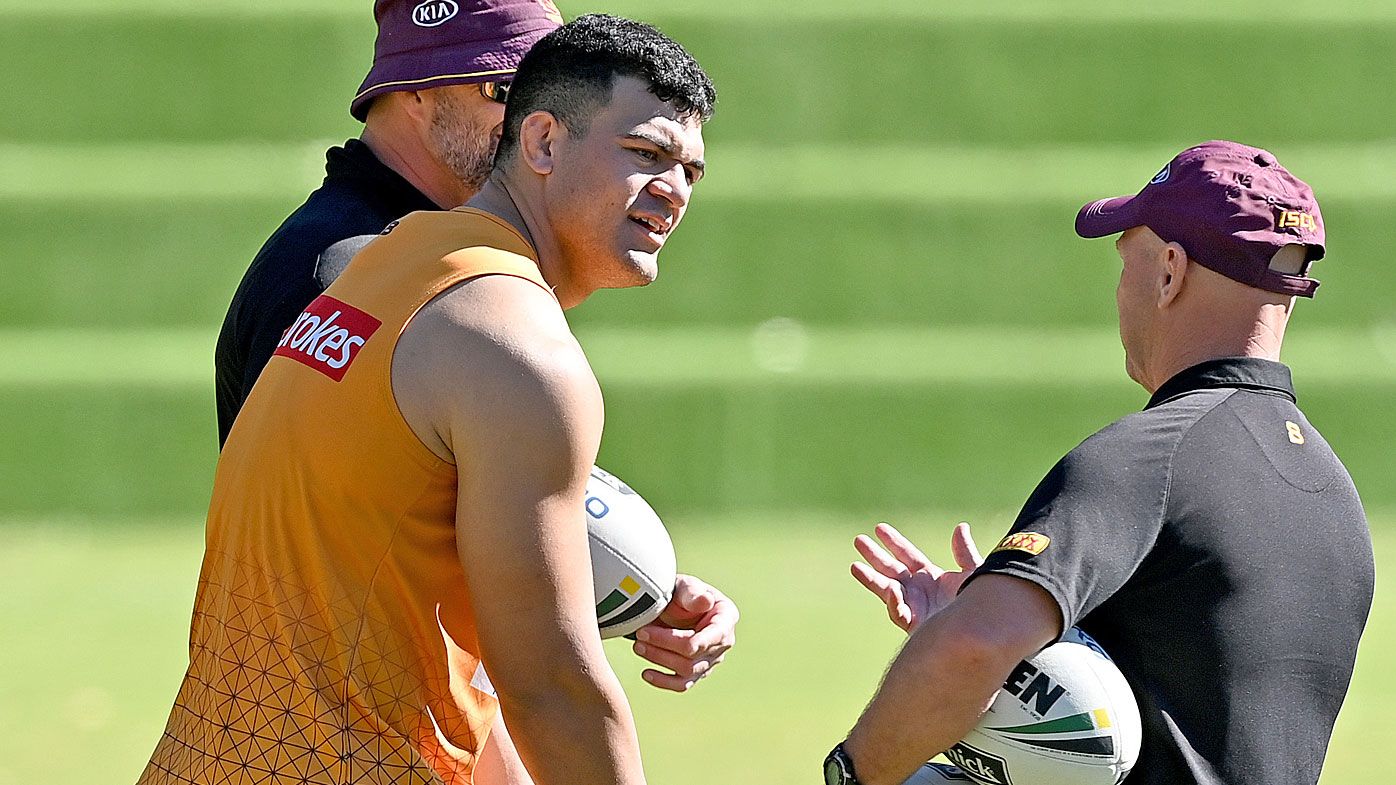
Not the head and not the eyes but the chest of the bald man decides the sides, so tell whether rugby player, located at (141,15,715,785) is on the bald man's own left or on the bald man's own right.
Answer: on the bald man's own left

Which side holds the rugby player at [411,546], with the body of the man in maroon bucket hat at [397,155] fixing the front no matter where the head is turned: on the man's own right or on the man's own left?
on the man's own right

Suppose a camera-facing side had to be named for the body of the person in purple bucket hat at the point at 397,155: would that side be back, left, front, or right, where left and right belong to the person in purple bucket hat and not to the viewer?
right

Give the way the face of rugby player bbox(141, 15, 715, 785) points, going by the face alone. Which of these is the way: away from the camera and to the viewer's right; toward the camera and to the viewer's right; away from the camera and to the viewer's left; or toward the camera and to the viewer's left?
toward the camera and to the viewer's right

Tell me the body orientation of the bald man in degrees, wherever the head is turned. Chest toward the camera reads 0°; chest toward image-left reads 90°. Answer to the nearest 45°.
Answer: approximately 135°
